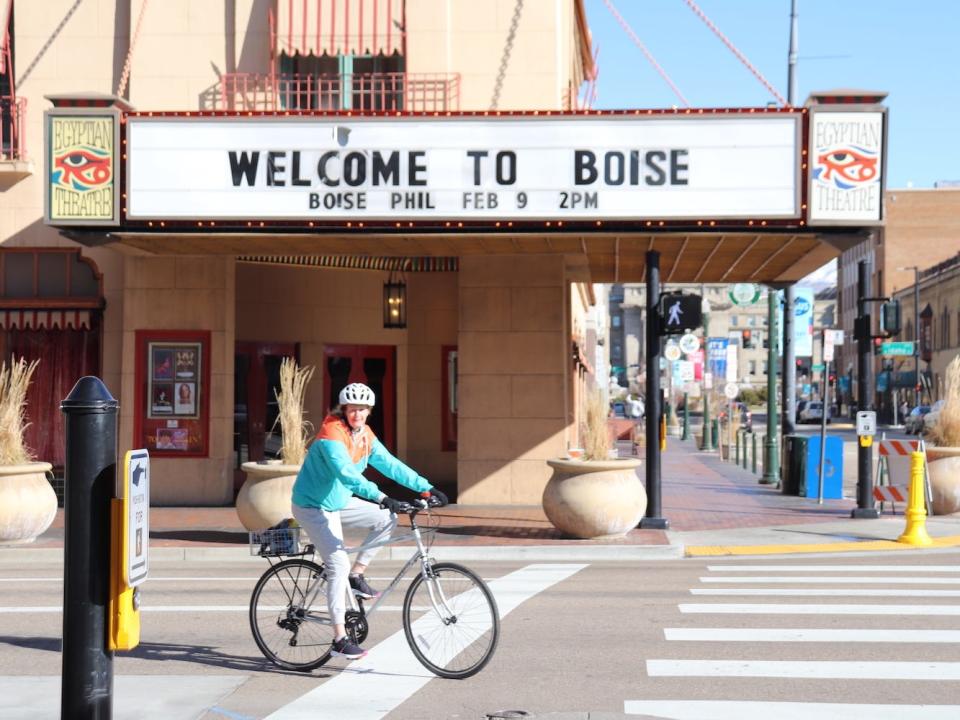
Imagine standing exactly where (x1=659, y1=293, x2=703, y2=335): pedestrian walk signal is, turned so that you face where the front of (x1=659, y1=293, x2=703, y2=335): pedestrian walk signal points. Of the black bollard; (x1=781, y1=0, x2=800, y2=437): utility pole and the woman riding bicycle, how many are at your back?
1

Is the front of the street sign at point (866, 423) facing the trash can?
no

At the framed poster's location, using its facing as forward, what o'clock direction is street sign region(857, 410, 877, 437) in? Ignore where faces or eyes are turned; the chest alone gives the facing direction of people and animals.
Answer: The street sign is roughly at 10 o'clock from the framed poster.

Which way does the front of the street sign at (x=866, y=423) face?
toward the camera

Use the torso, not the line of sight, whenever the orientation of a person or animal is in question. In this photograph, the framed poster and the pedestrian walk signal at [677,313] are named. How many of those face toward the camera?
2

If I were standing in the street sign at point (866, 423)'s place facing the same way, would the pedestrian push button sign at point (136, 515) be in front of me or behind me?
in front

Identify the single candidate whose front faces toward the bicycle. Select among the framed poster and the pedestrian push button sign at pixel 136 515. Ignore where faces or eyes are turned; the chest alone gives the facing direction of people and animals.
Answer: the framed poster

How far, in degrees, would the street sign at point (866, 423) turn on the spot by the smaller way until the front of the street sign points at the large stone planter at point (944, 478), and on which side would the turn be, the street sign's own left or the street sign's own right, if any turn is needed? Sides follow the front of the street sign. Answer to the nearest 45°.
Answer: approximately 135° to the street sign's own left

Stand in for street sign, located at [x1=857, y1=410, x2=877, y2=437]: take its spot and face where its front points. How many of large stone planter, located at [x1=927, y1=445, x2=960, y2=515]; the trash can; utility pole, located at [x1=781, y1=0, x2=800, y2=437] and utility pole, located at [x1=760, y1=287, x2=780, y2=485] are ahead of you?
0

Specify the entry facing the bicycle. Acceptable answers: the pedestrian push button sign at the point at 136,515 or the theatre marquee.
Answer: the theatre marquee

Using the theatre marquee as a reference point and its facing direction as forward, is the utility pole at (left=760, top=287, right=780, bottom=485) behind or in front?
behind

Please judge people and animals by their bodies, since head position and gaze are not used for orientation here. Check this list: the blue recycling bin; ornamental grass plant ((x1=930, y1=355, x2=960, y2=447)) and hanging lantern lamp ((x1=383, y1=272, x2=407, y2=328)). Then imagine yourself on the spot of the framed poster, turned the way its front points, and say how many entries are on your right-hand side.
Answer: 0

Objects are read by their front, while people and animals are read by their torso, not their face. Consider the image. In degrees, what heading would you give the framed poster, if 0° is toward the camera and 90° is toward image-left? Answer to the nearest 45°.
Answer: approximately 0°

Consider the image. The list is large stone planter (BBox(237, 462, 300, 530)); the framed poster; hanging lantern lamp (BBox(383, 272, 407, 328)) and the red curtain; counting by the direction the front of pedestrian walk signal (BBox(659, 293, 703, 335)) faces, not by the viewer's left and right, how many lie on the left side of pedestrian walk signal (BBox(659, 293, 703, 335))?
0

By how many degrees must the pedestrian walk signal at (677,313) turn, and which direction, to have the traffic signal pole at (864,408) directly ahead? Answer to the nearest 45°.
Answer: approximately 135° to its left

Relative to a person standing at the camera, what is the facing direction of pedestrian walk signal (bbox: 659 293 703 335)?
facing the viewer

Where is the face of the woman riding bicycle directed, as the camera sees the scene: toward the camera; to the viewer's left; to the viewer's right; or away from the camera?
toward the camera

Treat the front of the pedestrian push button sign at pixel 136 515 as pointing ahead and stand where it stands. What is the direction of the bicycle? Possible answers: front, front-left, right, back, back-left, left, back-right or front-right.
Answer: left
